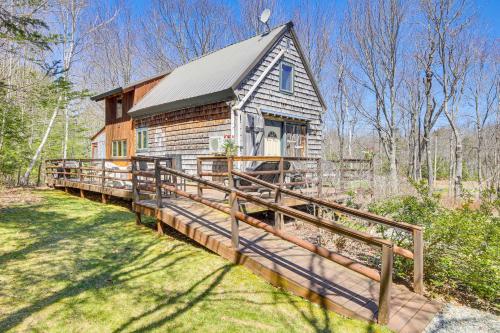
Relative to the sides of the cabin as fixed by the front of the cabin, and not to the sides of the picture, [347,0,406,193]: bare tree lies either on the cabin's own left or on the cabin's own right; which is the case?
on the cabin's own left

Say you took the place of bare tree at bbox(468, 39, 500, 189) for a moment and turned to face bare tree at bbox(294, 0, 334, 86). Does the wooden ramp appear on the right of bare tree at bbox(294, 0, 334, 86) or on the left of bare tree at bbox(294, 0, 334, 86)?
left

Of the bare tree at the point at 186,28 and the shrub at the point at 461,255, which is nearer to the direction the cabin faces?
the shrub

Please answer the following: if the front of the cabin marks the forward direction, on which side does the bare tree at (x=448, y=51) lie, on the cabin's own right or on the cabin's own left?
on the cabin's own left

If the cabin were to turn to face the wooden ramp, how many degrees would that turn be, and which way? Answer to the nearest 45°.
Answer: approximately 45° to its right

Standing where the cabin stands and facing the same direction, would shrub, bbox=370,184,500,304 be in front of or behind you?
in front

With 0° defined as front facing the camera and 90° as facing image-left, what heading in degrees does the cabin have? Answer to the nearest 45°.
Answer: approximately 315°

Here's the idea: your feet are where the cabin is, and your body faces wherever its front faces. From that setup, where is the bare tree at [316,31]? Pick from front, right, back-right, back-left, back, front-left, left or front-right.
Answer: left

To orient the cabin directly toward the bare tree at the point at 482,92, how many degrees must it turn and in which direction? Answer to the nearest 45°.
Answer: approximately 45° to its left
